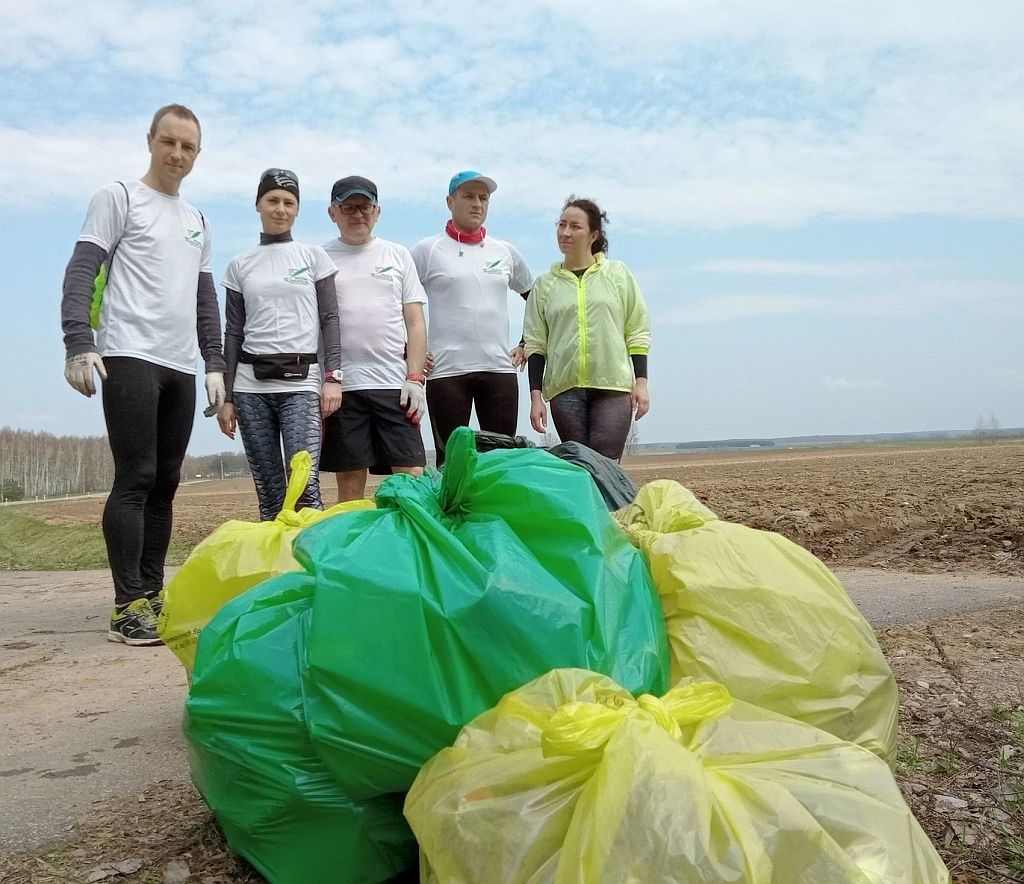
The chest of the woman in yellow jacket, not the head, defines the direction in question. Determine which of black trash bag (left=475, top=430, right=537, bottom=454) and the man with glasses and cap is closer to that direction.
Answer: the black trash bag

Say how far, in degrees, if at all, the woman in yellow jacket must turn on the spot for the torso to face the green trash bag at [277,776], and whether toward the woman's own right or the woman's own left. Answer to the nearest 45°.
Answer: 0° — they already face it

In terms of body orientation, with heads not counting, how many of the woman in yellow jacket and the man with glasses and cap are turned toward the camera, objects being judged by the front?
2

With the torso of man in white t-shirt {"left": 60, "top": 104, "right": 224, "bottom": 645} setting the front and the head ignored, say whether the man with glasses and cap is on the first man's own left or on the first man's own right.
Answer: on the first man's own left

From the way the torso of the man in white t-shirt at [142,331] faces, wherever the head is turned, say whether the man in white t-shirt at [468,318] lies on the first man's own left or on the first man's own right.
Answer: on the first man's own left

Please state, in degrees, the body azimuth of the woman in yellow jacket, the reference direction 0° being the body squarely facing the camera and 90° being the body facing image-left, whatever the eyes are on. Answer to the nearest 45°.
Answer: approximately 0°

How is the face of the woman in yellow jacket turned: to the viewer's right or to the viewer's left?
to the viewer's left

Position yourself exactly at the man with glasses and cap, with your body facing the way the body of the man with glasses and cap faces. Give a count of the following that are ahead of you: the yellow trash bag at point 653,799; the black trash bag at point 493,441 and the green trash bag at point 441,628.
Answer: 3
